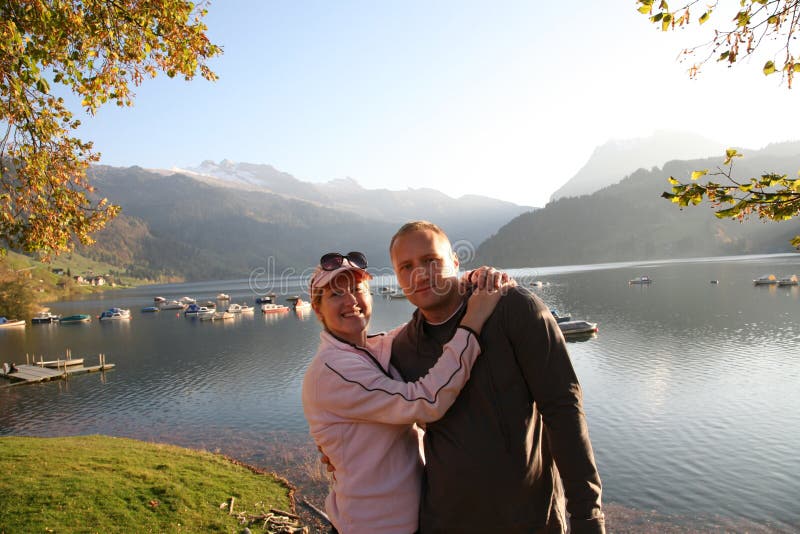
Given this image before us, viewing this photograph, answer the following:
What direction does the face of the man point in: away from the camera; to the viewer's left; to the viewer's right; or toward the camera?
toward the camera

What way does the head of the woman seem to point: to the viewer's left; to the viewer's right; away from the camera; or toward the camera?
toward the camera
